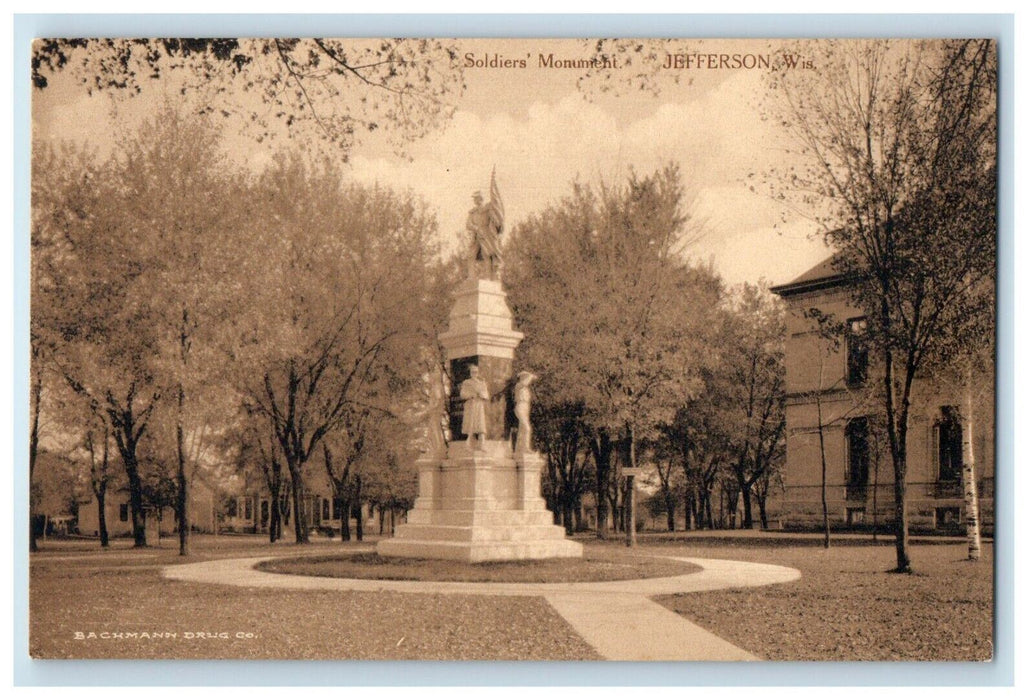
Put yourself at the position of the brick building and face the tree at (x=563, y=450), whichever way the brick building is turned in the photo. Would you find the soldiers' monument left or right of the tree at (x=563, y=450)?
left
